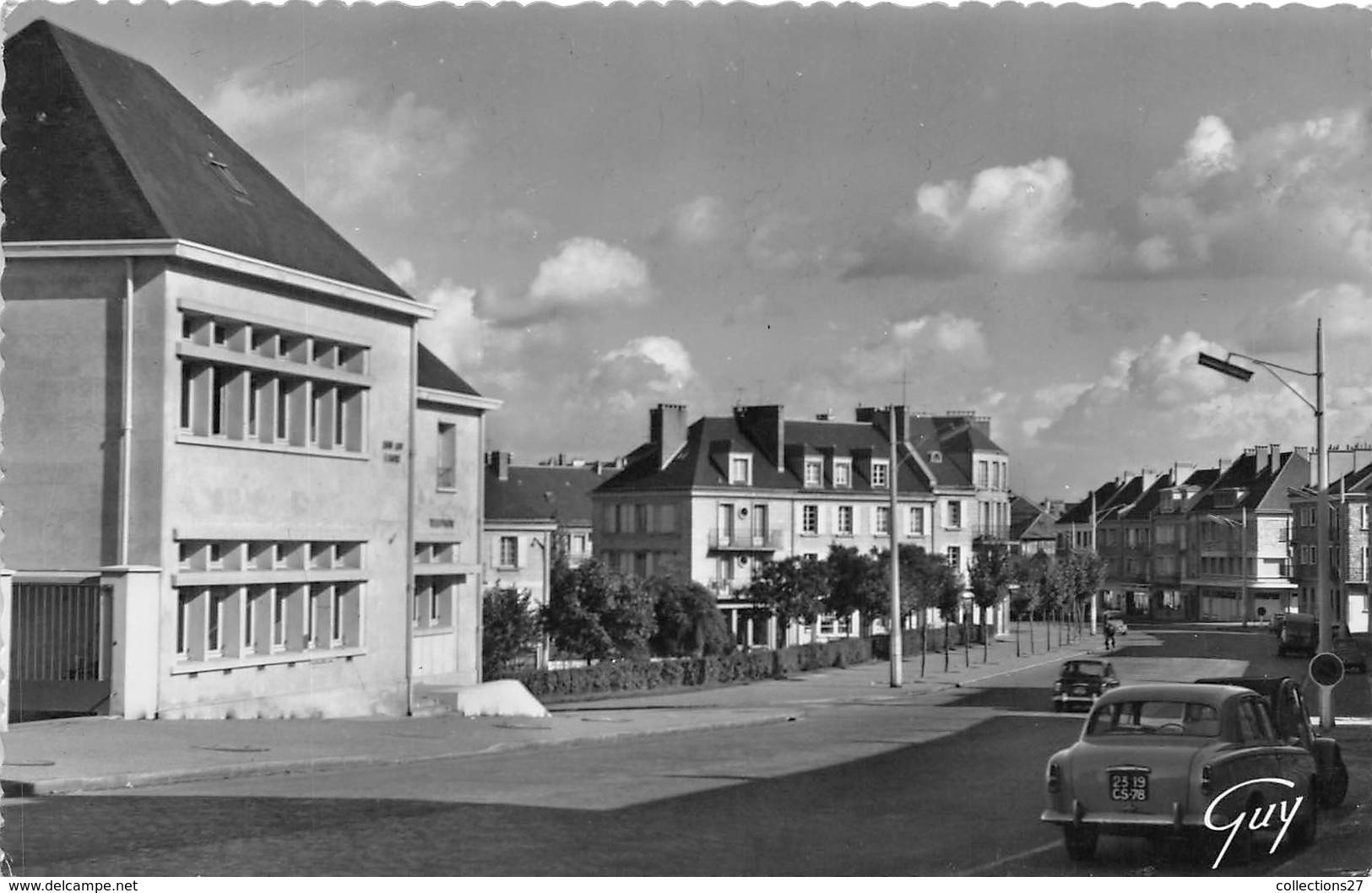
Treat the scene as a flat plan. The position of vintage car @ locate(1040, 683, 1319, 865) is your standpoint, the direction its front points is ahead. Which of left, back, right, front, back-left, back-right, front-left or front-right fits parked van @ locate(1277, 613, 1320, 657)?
front-left

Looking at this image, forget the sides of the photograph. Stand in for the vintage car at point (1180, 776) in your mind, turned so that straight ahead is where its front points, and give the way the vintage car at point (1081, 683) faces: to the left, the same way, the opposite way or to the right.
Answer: the opposite way

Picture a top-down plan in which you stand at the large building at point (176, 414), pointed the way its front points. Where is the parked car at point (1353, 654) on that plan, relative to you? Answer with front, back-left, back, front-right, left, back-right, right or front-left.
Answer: front-left

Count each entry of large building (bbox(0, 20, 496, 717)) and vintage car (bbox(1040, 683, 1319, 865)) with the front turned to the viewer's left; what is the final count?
0

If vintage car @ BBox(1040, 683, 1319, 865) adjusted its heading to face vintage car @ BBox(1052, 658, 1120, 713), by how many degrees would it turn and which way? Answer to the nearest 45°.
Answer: approximately 45° to its left

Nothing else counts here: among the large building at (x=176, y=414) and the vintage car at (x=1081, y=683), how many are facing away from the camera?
0

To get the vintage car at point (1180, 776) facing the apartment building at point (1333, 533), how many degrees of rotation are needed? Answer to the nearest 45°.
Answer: approximately 45° to its left

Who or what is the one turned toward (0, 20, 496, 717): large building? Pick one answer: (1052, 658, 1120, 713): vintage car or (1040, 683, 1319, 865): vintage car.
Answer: (1052, 658, 1120, 713): vintage car

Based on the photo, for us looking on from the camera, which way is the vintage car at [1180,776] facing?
facing away from the viewer and to the right of the viewer

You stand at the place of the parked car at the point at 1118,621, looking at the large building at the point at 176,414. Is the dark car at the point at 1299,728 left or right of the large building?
left

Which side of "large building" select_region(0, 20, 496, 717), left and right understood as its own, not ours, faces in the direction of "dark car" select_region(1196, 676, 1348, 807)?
front

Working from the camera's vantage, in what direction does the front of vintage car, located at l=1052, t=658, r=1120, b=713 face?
facing the viewer and to the left of the viewer

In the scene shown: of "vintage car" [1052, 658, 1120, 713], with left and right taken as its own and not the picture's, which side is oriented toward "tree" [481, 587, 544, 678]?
right

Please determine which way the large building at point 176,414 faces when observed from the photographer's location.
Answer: facing the viewer and to the right of the viewer

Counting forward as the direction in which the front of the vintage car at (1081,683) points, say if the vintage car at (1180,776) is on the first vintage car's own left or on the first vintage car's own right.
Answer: on the first vintage car's own left
